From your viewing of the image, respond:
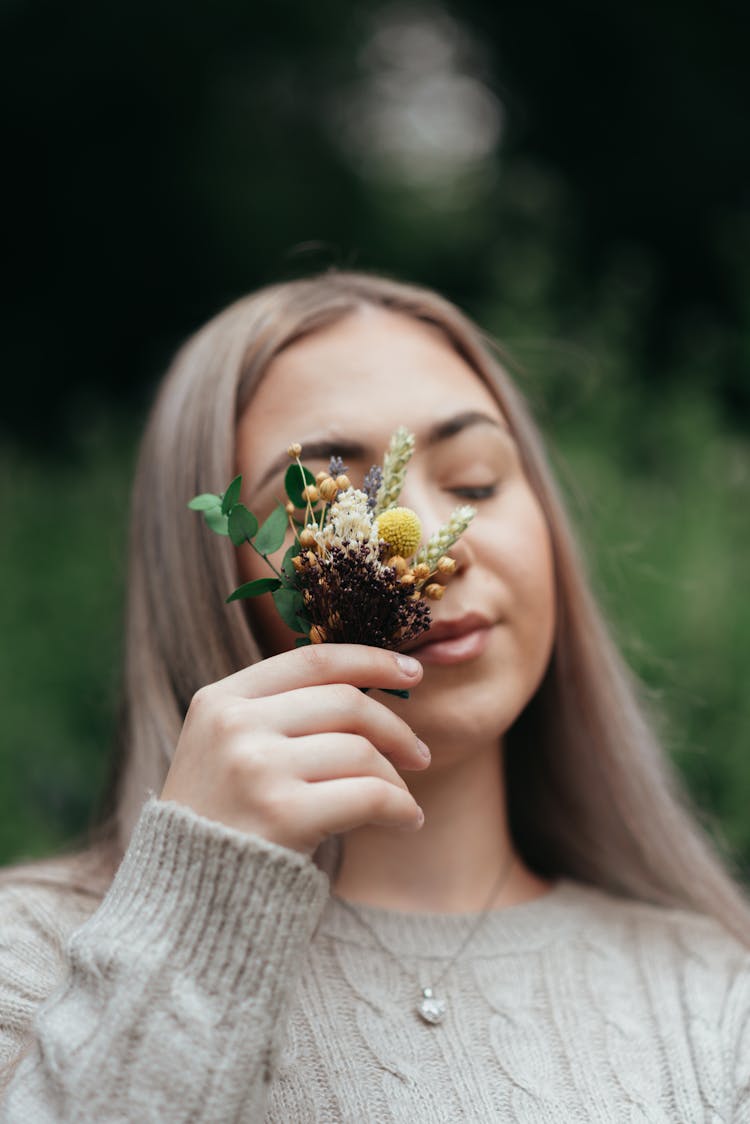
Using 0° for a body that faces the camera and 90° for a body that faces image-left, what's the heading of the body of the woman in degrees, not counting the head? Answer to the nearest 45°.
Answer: approximately 0°
